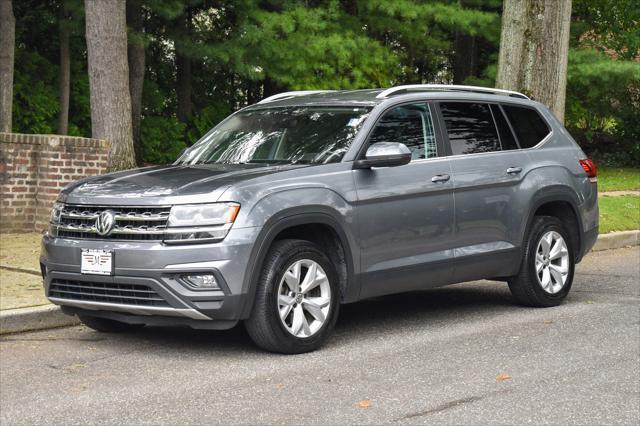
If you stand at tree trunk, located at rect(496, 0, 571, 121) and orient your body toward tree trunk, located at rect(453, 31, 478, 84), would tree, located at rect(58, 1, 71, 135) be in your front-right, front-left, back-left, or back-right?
front-left

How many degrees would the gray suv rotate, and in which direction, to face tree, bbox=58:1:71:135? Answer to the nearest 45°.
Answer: approximately 135° to its right

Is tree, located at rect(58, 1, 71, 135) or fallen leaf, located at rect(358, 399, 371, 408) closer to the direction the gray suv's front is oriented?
the fallen leaf

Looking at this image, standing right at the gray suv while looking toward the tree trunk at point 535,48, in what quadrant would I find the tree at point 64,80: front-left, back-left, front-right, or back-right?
front-left

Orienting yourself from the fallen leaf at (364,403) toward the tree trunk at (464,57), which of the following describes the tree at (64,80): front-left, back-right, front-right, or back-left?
front-left

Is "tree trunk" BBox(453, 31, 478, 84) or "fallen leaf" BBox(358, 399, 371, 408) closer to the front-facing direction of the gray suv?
the fallen leaf

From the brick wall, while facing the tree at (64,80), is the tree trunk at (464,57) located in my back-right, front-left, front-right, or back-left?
front-right

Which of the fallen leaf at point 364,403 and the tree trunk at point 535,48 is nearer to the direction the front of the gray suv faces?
the fallen leaf

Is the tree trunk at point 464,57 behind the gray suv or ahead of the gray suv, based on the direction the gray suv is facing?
behind

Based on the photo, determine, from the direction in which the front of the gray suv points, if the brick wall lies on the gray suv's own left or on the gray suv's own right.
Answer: on the gray suv's own right

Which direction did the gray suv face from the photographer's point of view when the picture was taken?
facing the viewer and to the left of the viewer

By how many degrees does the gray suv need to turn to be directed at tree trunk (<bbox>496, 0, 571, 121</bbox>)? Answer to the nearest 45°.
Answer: approximately 135° to its right
